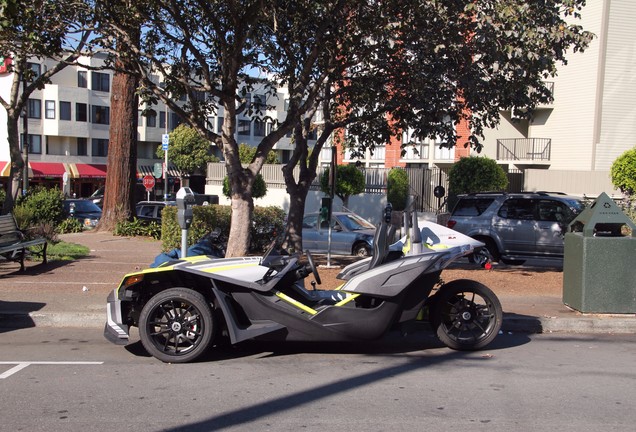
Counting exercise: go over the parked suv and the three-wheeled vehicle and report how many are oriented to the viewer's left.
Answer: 1

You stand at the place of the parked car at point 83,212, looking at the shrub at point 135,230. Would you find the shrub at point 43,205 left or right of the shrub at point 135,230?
right

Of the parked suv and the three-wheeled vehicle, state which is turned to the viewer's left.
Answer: the three-wheeled vehicle

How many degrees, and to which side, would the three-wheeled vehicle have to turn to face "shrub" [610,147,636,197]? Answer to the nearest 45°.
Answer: approximately 135° to its right

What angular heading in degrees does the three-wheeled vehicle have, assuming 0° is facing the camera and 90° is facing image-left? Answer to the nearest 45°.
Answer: approximately 90°

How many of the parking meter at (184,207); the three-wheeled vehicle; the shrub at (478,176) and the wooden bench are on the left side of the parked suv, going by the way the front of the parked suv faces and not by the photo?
1

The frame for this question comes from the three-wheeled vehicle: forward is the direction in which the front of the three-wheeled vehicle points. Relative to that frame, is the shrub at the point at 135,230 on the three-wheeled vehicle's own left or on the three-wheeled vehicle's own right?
on the three-wheeled vehicle's own right

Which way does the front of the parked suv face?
to the viewer's right

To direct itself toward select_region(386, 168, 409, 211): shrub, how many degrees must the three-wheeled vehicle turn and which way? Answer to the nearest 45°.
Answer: approximately 90° to its right

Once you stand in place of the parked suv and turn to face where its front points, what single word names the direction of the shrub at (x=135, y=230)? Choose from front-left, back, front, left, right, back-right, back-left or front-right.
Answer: back
